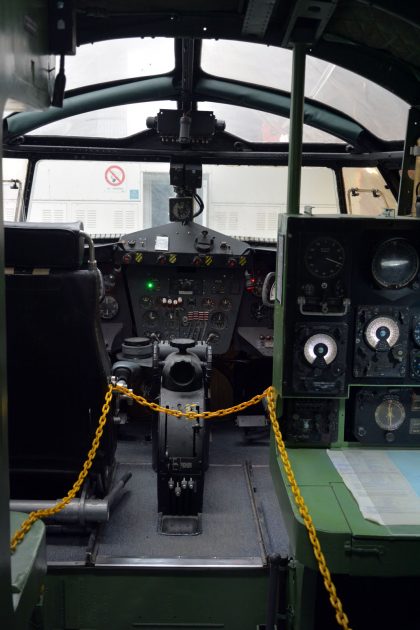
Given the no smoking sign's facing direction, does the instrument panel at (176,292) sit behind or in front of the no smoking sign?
in front

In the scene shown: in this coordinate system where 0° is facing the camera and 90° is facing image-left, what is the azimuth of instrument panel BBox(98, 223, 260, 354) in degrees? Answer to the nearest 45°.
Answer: approximately 0°

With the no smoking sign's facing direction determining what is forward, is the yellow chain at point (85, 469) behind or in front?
in front

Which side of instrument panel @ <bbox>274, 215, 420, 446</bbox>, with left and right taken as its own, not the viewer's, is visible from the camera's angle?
front

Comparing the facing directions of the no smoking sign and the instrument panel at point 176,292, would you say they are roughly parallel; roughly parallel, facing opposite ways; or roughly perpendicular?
roughly parallel

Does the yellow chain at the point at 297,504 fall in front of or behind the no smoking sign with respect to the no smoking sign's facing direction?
in front

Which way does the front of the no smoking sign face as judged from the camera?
facing the viewer

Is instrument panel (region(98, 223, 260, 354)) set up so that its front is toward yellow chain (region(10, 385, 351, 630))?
yes

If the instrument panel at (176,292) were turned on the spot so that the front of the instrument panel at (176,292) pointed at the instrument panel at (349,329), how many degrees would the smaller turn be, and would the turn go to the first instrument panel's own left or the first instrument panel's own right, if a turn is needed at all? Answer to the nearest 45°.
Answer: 0° — it already faces it
